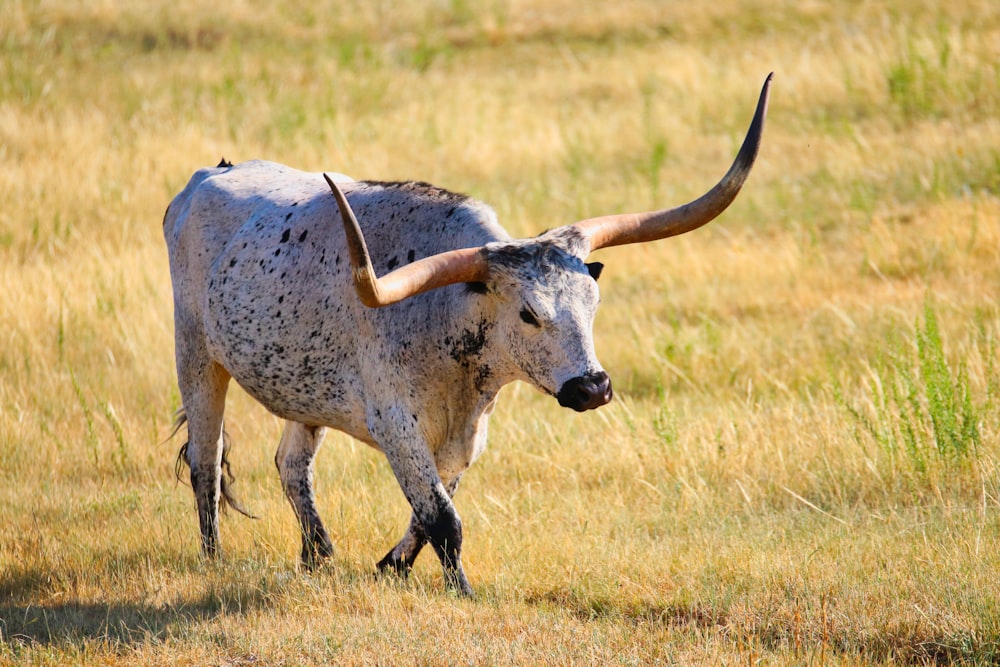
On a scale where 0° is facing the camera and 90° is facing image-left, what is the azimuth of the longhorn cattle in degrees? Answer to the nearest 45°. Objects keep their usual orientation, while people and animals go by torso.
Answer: approximately 315°
